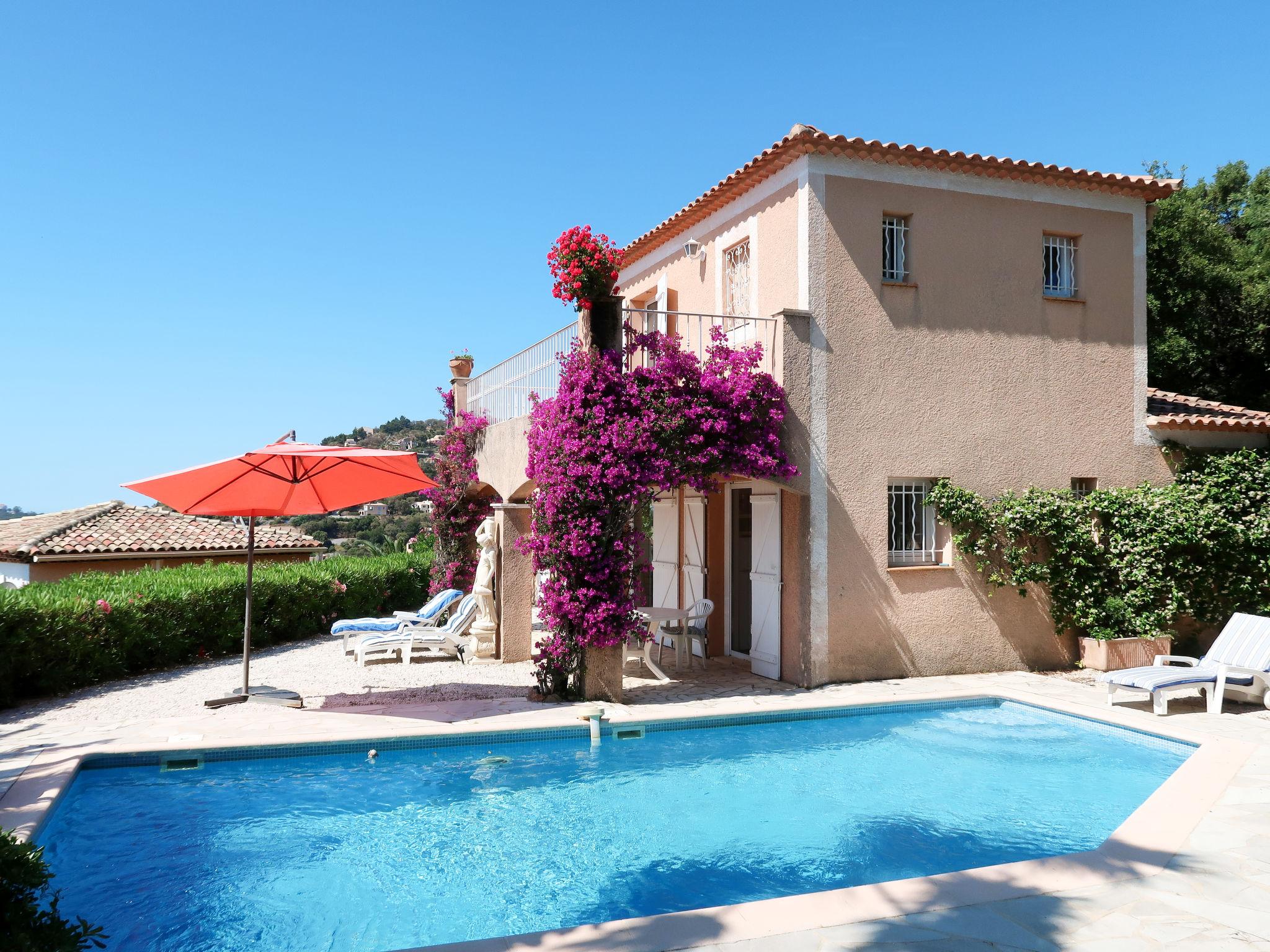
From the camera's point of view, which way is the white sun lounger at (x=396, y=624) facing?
to the viewer's left

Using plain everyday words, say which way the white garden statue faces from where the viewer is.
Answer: facing the viewer and to the left of the viewer

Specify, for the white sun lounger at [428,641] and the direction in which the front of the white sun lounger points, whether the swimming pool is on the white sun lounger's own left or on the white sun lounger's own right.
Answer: on the white sun lounger's own left

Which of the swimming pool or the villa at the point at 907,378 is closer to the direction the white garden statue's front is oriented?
the swimming pool

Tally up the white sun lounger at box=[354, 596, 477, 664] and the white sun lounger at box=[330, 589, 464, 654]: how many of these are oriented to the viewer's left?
2

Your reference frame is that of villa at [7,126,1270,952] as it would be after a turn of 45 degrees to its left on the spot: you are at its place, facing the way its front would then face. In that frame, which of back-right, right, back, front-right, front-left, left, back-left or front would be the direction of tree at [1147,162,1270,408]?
back-left

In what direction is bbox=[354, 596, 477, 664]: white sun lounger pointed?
to the viewer's left
